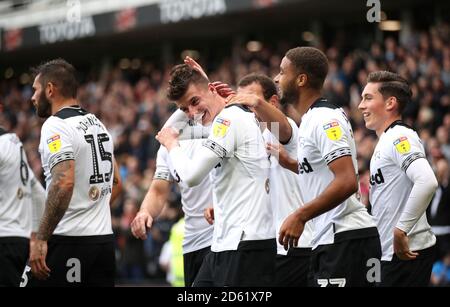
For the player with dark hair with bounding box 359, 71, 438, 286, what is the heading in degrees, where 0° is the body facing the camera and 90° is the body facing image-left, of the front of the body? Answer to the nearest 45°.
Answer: approximately 90°

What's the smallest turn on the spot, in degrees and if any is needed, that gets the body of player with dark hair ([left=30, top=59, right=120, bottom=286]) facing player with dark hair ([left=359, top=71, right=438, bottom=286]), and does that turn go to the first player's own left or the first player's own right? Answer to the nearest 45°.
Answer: approximately 135° to the first player's own right

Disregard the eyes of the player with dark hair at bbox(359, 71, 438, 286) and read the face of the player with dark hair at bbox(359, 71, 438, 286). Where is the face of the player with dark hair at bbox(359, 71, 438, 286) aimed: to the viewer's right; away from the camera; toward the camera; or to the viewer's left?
to the viewer's left

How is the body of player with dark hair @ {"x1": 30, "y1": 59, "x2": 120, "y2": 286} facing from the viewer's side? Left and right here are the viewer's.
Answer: facing away from the viewer and to the left of the viewer

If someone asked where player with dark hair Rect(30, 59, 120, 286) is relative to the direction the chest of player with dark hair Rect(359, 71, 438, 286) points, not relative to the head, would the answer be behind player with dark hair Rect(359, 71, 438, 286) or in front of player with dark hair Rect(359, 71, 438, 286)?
in front
